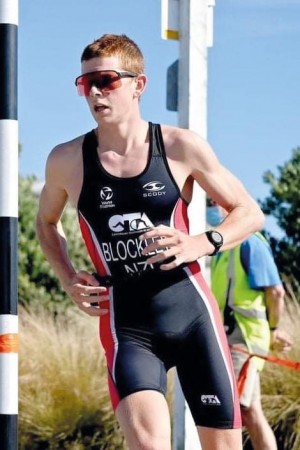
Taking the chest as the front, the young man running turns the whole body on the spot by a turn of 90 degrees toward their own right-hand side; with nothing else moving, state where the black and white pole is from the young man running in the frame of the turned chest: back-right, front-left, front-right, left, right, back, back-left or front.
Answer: front

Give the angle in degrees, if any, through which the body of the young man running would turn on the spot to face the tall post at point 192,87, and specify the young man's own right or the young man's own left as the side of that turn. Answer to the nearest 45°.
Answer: approximately 180°

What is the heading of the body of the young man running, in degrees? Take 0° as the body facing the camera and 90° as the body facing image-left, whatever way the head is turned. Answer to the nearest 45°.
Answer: approximately 0°
